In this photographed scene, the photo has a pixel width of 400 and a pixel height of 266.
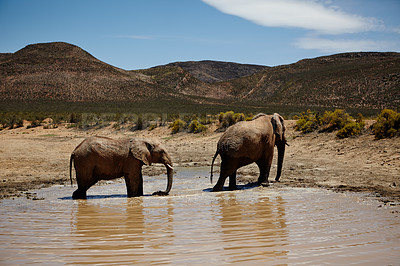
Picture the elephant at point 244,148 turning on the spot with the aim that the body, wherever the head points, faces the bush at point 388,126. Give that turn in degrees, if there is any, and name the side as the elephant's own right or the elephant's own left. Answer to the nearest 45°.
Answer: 0° — it already faces it

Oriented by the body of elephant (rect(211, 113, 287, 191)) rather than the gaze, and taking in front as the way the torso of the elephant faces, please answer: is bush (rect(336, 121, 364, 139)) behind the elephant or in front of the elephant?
in front

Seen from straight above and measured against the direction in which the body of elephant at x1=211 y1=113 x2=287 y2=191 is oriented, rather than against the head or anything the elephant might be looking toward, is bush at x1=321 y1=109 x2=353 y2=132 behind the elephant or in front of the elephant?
in front

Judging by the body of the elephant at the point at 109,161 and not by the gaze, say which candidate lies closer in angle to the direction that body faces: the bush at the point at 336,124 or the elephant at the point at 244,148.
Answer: the elephant

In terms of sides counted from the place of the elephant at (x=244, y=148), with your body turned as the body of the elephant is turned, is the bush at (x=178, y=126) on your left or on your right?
on your left

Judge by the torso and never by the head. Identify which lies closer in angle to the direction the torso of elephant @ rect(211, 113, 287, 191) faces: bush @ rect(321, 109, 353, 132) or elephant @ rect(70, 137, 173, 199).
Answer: the bush

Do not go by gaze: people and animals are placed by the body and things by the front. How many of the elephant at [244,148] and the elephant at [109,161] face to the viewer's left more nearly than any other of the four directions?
0

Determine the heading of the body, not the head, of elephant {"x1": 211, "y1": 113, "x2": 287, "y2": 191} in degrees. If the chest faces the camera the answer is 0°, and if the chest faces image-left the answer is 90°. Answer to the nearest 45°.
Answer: approximately 225°

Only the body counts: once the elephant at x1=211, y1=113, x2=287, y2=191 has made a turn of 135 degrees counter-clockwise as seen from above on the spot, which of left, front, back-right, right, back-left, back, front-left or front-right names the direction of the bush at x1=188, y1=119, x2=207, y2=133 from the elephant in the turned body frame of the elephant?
right

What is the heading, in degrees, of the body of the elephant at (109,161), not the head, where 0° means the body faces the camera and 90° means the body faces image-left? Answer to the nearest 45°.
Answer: approximately 270°
